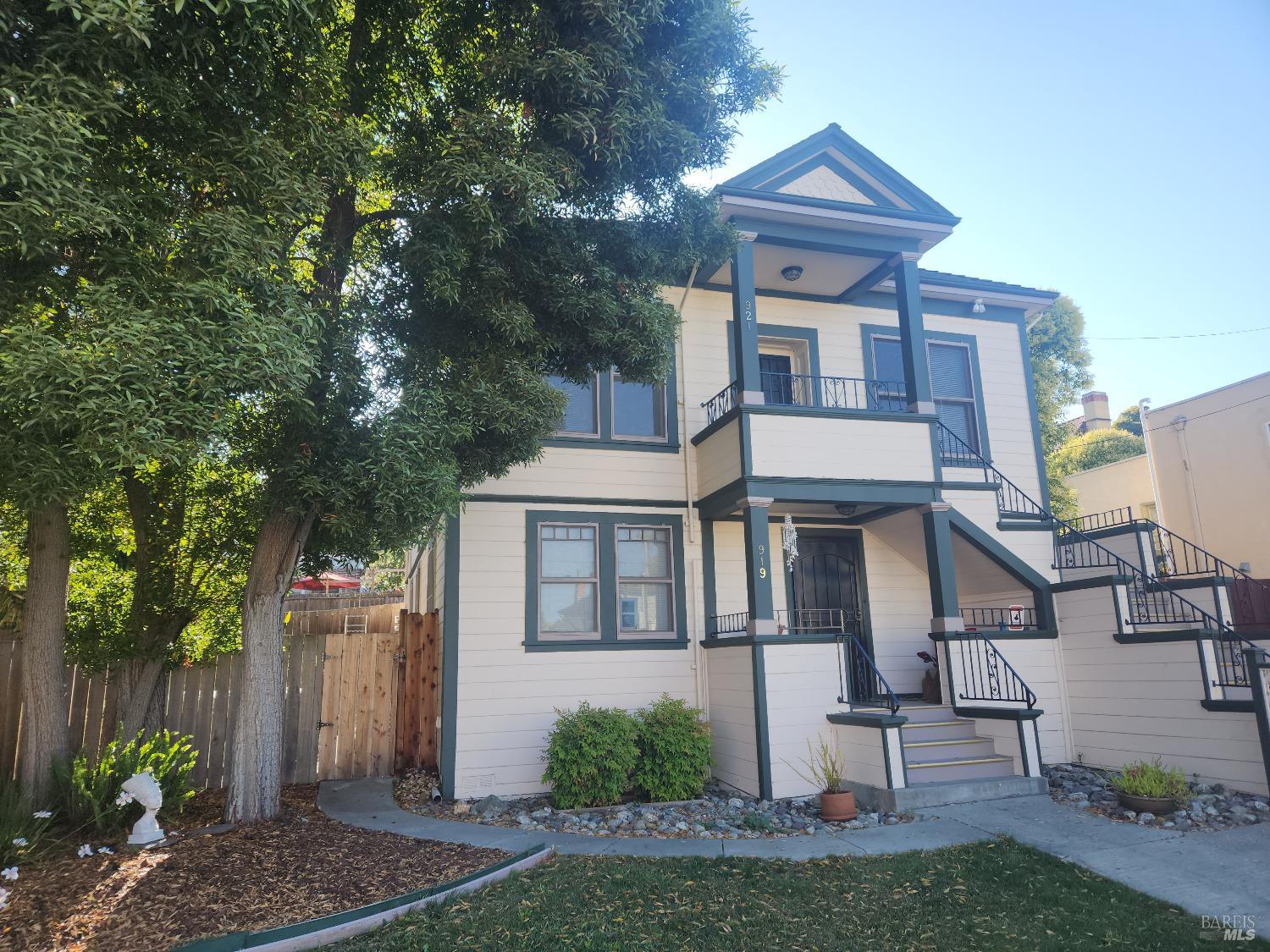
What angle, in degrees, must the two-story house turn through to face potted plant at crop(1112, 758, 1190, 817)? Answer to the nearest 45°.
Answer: approximately 45° to its left

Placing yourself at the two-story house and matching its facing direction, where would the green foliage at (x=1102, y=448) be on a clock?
The green foliage is roughly at 7 o'clock from the two-story house.

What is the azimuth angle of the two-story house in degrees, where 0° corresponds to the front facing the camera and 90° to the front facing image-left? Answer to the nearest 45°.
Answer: approximately 0°

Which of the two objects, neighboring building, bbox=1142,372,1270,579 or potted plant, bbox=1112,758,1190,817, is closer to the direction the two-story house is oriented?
the potted plant
